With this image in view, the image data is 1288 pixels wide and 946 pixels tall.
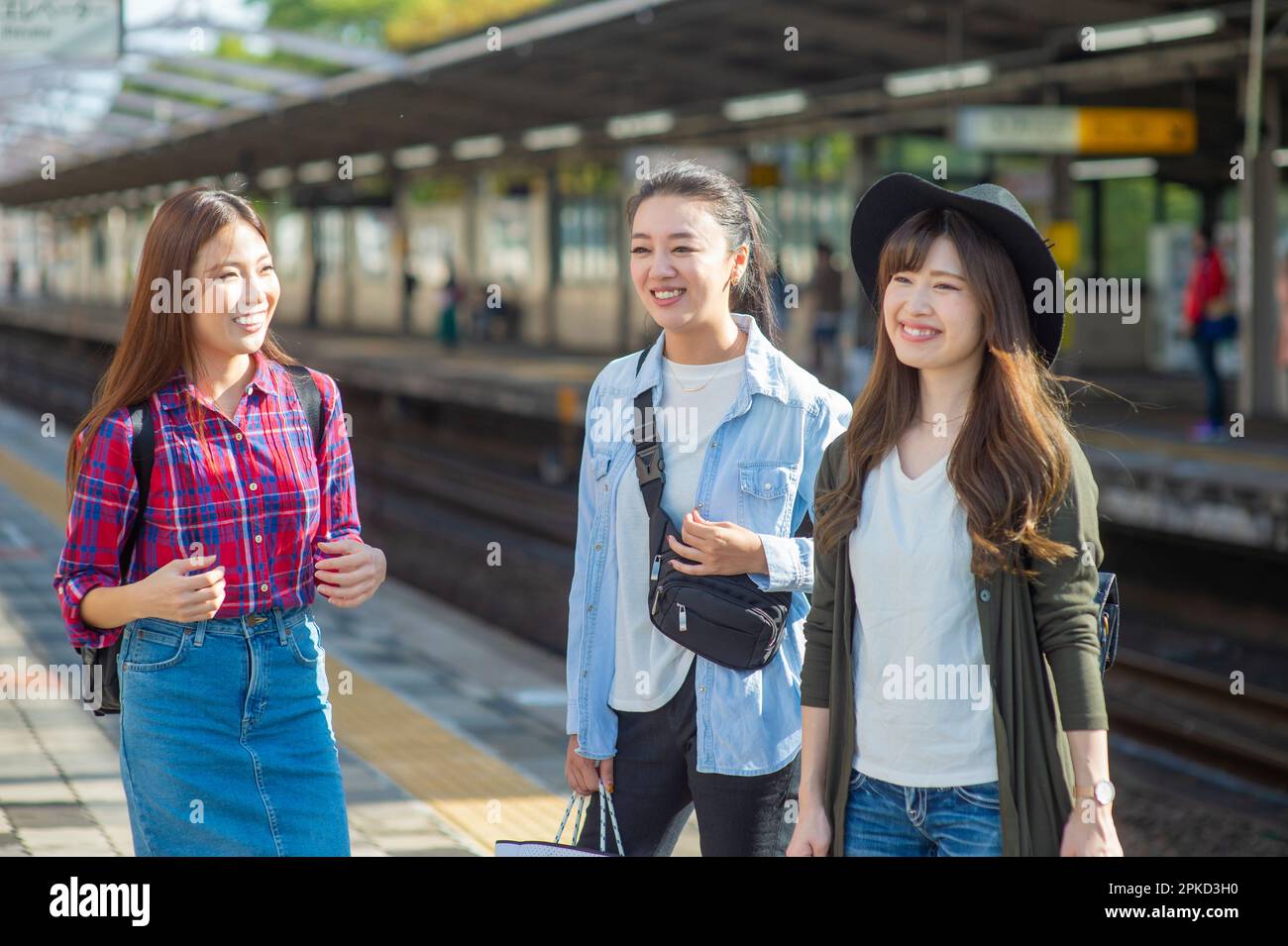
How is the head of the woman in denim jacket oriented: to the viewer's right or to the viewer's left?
to the viewer's left

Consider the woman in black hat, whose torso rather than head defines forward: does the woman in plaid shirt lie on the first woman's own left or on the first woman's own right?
on the first woman's own right

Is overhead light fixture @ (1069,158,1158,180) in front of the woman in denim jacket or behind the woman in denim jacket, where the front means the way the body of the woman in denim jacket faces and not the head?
behind

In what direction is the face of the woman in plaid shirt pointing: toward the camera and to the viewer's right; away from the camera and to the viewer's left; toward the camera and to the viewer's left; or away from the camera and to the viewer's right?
toward the camera and to the viewer's right

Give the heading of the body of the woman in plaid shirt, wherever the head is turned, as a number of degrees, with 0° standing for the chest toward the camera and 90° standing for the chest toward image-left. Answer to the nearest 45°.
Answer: approximately 315°

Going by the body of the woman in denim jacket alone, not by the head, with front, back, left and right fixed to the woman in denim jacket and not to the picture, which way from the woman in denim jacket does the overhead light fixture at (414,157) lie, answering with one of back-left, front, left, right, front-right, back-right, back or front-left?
back-right
